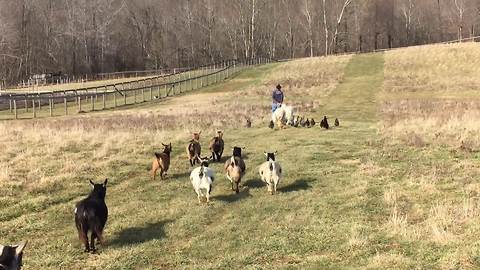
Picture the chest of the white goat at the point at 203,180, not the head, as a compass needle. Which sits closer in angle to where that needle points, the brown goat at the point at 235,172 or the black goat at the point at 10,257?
the brown goat

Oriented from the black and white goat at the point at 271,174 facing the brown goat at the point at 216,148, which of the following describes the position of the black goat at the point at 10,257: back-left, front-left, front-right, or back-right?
back-left

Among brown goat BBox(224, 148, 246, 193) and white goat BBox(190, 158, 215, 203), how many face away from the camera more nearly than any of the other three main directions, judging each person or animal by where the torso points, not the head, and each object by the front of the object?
2

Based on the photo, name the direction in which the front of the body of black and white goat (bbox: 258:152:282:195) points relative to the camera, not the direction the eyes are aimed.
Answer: away from the camera

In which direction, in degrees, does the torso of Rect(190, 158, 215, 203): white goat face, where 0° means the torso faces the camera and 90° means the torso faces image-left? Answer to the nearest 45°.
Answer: approximately 180°

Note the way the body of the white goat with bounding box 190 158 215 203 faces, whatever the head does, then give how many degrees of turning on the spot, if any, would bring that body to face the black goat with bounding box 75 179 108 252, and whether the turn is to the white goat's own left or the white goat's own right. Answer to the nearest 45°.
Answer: approximately 135° to the white goat's own left

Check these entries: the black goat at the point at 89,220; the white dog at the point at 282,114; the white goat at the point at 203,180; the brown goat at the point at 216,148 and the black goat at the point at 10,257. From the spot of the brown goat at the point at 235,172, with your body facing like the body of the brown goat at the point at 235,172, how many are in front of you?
2

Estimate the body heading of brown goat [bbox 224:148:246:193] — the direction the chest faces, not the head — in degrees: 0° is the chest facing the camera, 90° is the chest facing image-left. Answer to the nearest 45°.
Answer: approximately 180°
